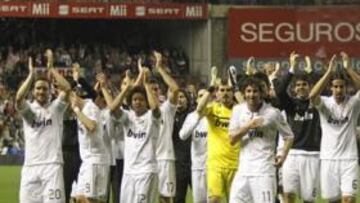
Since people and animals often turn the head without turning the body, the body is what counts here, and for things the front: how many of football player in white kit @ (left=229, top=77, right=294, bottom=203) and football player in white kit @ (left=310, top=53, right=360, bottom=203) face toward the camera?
2

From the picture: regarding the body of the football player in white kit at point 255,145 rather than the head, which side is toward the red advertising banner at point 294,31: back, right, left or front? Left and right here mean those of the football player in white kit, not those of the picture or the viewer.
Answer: back
